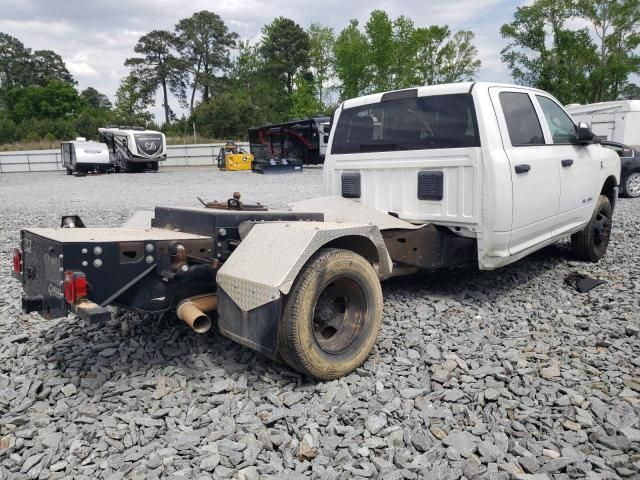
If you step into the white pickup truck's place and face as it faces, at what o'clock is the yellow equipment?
The yellow equipment is roughly at 10 o'clock from the white pickup truck.

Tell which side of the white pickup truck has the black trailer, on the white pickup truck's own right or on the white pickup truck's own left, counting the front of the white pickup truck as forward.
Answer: on the white pickup truck's own left

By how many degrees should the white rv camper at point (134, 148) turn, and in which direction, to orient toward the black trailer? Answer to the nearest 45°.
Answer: approximately 45° to its left

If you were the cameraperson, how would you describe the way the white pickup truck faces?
facing away from the viewer and to the right of the viewer

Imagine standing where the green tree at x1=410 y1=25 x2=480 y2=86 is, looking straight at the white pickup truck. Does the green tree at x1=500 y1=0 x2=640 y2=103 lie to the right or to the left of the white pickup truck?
left

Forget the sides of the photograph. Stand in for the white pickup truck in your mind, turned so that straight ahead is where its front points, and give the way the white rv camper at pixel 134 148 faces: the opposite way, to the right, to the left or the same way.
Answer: to the right

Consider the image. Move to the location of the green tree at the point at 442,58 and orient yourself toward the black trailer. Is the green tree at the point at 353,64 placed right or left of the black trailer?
right

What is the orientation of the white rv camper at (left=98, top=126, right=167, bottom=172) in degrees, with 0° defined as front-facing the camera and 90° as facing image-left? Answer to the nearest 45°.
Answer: approximately 315°

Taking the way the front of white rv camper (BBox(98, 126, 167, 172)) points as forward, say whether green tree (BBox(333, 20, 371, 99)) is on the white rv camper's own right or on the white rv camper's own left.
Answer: on the white rv camper's own left

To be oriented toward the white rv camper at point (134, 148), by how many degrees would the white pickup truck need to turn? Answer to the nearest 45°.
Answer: approximately 45° to its left

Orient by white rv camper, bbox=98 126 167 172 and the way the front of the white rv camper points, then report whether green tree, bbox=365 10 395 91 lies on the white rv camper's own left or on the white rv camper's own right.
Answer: on the white rv camper's own left
